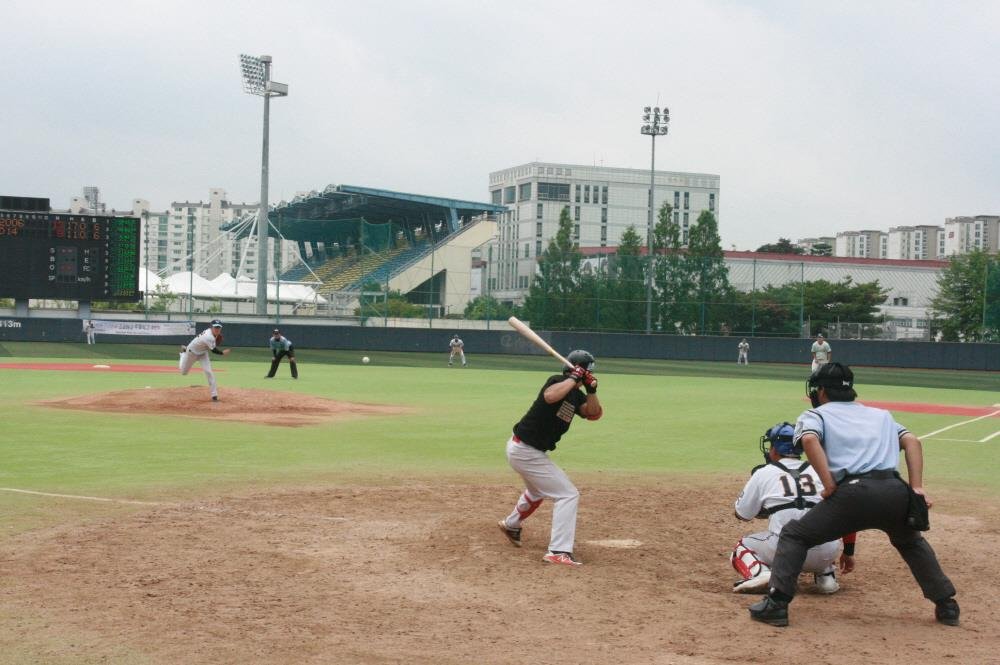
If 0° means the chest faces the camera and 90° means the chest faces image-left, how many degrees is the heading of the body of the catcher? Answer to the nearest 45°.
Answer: approximately 135°

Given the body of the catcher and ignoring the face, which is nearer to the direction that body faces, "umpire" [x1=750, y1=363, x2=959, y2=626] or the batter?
the batter

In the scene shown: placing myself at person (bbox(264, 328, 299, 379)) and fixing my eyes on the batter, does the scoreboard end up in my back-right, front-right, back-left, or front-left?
back-right

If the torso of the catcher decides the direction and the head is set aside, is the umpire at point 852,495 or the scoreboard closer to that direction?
the scoreboard

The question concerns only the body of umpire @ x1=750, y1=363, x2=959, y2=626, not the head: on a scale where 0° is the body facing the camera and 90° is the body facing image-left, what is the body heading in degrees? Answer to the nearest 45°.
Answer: approximately 135°

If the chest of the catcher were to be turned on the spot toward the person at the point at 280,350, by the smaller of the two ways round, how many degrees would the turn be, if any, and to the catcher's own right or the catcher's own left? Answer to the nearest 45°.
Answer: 0° — they already face them

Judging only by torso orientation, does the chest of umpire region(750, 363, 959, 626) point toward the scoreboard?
yes

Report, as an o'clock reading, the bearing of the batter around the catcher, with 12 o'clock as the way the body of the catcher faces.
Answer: The batter is roughly at 11 o'clock from the catcher.

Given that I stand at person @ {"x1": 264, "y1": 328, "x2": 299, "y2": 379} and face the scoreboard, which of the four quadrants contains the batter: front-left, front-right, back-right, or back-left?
back-left
